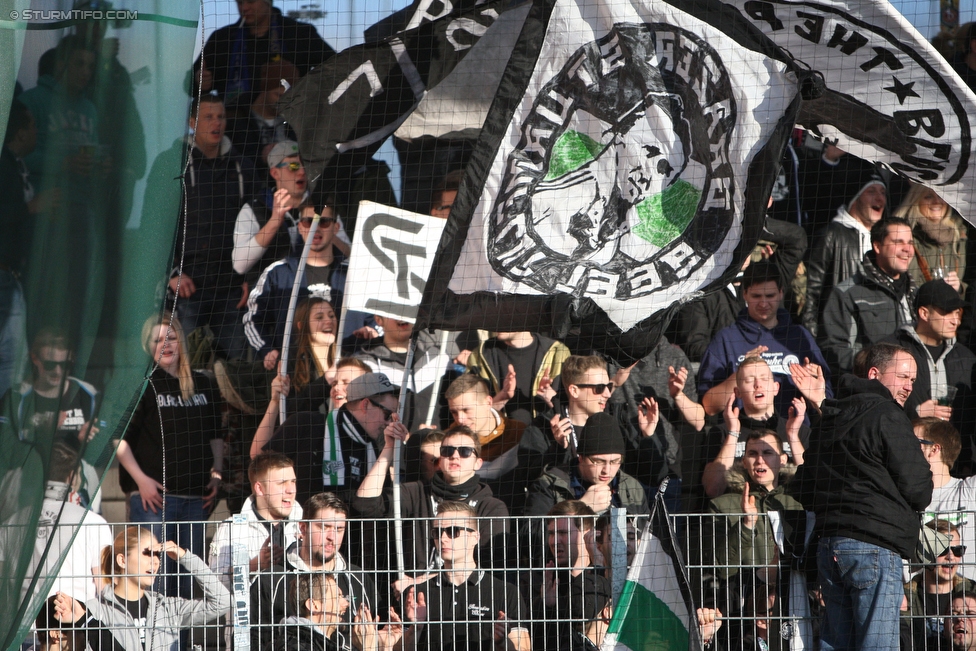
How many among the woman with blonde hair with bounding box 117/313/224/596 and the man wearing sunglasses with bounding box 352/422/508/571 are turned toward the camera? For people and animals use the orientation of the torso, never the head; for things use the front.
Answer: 2

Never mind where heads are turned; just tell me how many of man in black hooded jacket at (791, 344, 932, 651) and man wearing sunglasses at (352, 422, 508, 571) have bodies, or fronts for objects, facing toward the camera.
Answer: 1

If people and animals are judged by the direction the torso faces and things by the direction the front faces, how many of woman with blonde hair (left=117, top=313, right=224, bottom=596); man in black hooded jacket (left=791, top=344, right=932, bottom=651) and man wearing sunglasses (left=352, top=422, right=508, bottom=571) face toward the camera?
2
